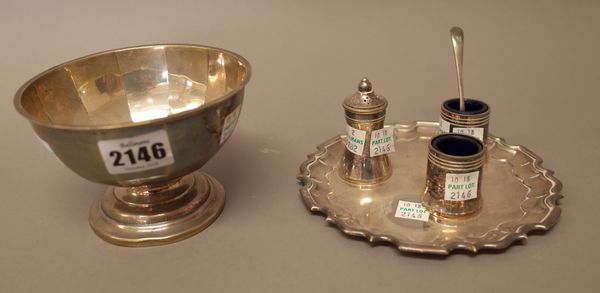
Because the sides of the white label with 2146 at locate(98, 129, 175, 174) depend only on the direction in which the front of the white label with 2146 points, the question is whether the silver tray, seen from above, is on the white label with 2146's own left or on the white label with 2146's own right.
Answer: on the white label with 2146's own left

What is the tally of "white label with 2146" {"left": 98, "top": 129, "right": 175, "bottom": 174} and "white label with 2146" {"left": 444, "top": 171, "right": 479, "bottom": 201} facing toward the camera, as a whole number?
2

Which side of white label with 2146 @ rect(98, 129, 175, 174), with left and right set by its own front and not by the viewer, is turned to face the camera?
front

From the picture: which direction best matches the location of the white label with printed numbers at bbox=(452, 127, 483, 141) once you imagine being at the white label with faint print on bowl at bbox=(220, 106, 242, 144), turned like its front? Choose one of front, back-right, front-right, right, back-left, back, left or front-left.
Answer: front-left

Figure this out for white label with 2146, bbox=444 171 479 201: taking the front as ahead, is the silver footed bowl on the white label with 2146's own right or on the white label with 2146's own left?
on the white label with 2146's own right

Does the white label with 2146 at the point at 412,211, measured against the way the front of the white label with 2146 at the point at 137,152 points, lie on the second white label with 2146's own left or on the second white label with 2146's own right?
on the second white label with 2146's own left

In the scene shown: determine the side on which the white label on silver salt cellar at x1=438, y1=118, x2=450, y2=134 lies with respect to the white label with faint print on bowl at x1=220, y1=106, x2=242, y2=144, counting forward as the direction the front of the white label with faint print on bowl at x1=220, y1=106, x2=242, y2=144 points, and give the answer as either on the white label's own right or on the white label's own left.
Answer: on the white label's own left

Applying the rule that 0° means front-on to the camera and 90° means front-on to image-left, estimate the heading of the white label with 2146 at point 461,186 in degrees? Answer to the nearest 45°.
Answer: approximately 0°
